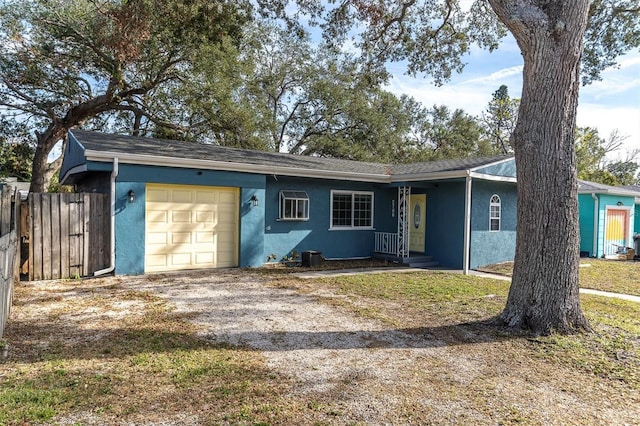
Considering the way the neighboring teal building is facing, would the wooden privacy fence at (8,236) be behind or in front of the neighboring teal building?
in front

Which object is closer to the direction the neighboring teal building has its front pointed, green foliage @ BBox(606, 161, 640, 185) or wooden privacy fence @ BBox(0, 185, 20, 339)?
the wooden privacy fence

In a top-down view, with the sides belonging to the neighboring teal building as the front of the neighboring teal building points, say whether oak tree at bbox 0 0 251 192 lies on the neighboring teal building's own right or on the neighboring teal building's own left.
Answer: on the neighboring teal building's own right

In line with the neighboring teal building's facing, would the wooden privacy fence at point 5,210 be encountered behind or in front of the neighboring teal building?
in front

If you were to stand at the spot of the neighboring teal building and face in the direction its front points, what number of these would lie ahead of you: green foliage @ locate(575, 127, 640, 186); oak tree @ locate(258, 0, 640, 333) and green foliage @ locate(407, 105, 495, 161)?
1

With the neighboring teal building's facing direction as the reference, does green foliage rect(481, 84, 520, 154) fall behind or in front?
behind

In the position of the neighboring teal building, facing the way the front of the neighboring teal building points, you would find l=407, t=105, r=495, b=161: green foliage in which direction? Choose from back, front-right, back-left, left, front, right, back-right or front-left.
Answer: back-right

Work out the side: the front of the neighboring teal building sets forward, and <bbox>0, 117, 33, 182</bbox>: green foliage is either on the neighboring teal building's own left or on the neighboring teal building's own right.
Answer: on the neighboring teal building's own right

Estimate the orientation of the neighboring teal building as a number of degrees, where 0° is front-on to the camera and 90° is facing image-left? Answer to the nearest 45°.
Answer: approximately 0°

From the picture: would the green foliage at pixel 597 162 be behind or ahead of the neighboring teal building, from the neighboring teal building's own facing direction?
behind

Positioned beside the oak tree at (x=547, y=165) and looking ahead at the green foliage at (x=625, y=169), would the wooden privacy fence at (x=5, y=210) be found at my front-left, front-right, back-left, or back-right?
back-left

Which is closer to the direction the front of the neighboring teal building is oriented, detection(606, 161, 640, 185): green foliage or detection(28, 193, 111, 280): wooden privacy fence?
the wooden privacy fence

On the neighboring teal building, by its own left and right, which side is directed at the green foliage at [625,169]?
back

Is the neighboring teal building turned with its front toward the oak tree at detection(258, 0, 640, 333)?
yes

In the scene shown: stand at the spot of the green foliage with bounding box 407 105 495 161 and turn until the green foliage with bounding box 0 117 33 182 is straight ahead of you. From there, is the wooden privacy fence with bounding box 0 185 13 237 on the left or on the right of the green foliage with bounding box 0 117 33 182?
left

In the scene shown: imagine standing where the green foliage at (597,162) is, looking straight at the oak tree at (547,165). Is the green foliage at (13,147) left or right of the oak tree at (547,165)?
right
